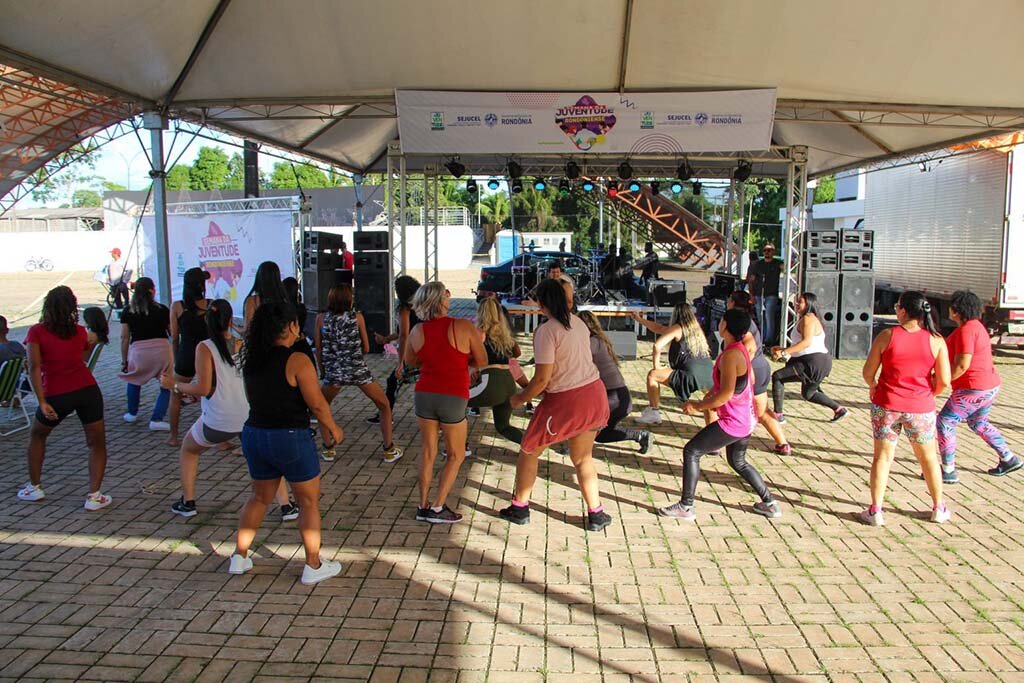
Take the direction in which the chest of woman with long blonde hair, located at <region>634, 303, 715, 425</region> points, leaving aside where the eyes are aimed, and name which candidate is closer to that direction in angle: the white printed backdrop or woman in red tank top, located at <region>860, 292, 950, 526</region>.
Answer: the white printed backdrop

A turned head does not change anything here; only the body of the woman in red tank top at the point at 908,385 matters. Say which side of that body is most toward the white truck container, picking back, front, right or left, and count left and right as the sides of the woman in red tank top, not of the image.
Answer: front

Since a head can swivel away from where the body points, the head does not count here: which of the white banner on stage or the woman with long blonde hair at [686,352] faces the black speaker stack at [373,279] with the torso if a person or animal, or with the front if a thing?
the woman with long blonde hair

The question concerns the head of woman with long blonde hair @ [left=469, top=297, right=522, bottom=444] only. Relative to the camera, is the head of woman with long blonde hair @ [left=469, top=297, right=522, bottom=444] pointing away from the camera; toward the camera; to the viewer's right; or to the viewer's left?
away from the camera

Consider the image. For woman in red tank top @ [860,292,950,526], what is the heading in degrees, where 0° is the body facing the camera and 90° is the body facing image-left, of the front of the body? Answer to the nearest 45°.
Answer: approximately 180°

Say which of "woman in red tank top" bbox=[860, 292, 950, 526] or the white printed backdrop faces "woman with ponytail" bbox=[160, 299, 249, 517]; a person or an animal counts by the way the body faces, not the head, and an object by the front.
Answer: the white printed backdrop

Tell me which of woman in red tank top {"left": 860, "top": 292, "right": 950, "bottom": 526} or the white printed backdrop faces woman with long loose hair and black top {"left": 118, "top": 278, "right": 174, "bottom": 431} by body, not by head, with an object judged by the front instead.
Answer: the white printed backdrop

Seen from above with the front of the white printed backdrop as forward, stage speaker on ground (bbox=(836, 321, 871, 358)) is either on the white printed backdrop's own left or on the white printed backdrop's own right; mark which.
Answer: on the white printed backdrop's own left

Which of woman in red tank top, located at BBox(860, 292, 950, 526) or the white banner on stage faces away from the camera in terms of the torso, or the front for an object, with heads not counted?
the woman in red tank top

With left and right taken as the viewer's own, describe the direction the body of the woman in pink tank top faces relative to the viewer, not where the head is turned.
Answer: facing to the left of the viewer

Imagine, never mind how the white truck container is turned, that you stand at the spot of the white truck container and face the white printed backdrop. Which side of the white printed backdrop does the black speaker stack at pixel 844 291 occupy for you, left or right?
left

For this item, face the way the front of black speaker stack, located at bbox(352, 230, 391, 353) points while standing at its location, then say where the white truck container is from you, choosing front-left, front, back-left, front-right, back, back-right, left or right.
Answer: left
